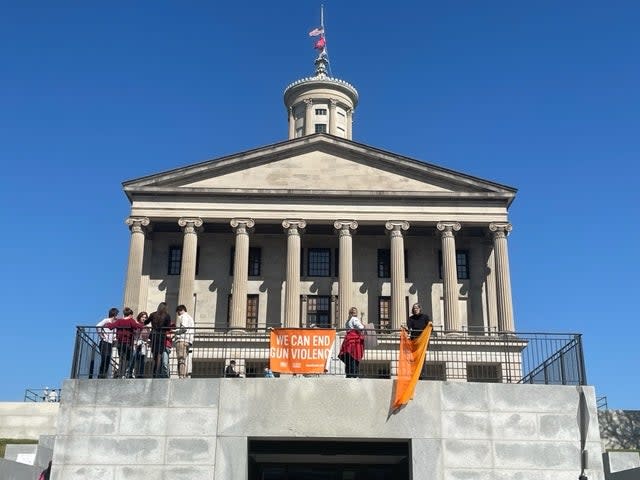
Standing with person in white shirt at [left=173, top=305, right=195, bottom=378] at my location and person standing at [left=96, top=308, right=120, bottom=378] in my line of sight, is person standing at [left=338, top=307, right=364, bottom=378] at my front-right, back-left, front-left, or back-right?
back-left

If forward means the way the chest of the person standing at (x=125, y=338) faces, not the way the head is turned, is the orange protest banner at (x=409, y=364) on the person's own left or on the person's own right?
on the person's own right

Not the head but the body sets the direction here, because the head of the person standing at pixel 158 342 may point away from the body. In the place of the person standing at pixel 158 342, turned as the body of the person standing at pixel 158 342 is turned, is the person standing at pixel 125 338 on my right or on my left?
on my left

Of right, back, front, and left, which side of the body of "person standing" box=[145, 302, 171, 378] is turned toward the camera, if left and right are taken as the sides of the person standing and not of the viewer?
back

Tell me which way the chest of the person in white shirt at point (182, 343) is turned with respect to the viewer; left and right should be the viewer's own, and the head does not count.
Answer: facing to the left of the viewer

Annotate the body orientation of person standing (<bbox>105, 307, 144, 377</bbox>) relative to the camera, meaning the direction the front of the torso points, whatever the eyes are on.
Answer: away from the camera

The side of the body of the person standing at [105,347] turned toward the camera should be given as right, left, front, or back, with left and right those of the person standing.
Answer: right

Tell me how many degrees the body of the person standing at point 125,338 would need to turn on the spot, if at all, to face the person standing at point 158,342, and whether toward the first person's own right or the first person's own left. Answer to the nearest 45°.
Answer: approximately 90° to the first person's own right

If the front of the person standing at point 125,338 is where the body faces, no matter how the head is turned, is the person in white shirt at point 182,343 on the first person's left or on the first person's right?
on the first person's right
